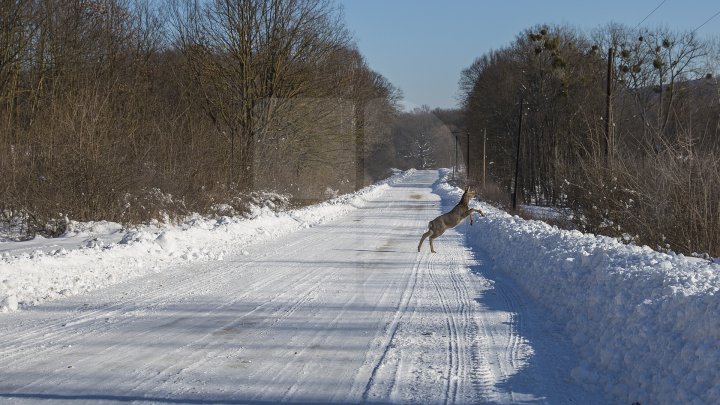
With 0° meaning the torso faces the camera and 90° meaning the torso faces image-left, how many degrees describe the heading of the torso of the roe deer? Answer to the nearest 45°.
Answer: approximately 270°

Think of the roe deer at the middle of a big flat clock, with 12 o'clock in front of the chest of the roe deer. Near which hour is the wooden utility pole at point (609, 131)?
The wooden utility pole is roughly at 10 o'clock from the roe deer.
